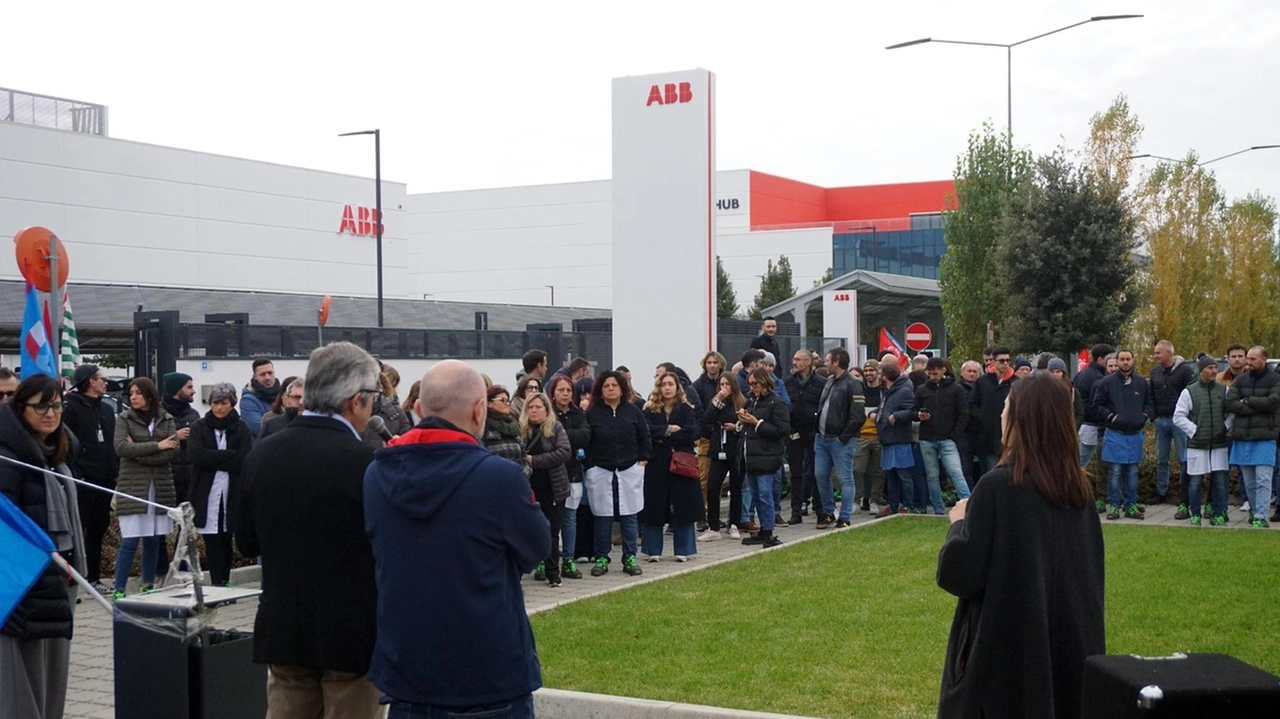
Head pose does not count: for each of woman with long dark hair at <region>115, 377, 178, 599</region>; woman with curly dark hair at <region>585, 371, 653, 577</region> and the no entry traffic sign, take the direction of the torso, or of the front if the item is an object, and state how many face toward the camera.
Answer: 3

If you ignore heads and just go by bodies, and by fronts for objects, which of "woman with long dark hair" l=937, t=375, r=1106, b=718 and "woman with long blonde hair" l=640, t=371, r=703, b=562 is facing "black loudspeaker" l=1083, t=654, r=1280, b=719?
"woman with long blonde hair" l=640, t=371, r=703, b=562

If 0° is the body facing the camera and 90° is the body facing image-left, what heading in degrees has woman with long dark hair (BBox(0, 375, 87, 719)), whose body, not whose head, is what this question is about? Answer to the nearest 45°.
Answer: approximately 315°

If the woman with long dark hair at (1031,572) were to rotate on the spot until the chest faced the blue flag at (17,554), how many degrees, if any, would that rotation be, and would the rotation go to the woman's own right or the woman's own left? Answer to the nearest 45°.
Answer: approximately 45° to the woman's own left

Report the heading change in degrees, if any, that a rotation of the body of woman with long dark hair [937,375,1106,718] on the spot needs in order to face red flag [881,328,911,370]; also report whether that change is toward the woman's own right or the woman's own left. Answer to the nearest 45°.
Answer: approximately 45° to the woman's own right

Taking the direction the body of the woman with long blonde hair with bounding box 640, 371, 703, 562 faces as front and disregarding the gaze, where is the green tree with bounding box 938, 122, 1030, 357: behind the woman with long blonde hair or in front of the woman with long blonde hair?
behind

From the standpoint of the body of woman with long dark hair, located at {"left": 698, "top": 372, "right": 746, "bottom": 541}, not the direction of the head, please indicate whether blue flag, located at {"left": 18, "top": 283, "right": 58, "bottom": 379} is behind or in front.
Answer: in front

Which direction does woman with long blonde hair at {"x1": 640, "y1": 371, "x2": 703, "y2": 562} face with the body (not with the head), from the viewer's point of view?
toward the camera

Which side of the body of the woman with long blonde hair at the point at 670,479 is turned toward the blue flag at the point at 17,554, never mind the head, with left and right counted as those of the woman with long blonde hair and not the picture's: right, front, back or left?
front

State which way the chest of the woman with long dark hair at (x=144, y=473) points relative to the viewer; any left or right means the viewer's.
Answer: facing the viewer

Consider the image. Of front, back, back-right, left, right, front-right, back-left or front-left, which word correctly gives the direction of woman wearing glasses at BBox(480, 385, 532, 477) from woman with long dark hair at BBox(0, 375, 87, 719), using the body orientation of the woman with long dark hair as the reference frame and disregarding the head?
left

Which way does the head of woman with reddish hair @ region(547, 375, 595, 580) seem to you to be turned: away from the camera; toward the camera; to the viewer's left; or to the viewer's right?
toward the camera

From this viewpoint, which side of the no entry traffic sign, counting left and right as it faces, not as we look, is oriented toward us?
front

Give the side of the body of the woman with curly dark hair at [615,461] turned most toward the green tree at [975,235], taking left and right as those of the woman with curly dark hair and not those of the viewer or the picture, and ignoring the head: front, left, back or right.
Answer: back

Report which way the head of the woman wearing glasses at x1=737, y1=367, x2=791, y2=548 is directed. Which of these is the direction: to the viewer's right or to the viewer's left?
to the viewer's left

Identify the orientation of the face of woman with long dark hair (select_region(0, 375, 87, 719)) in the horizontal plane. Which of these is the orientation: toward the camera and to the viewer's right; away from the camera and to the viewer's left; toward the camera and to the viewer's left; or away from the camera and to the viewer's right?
toward the camera and to the viewer's right

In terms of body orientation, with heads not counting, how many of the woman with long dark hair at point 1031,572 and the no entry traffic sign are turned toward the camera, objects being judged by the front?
1

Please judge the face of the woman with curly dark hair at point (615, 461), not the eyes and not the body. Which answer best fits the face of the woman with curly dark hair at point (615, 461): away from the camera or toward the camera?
toward the camera
